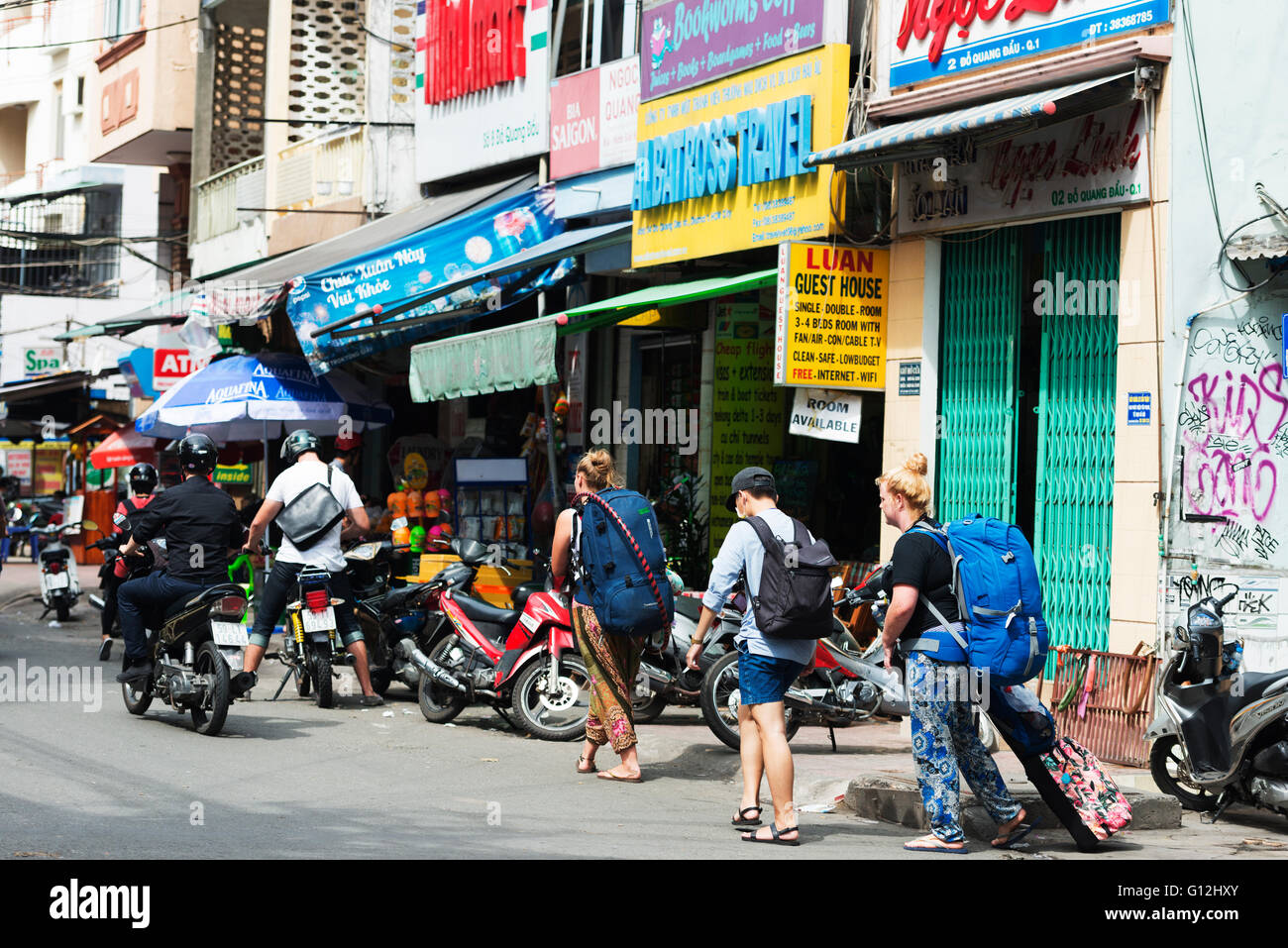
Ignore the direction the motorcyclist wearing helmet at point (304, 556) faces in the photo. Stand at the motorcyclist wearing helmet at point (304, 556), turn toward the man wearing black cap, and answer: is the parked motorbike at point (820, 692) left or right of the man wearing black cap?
left

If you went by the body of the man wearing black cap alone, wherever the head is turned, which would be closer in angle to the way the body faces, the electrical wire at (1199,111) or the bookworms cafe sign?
the bookworms cafe sign

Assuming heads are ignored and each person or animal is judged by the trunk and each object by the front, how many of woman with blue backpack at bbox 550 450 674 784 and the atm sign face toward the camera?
1

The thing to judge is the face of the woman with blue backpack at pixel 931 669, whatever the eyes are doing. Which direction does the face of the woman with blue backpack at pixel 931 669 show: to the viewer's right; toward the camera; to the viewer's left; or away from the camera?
to the viewer's left

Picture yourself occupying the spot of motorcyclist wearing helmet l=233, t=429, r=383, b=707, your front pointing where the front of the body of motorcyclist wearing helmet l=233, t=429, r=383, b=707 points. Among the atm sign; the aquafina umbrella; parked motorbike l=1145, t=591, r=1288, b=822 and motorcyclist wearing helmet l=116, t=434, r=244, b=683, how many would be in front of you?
2

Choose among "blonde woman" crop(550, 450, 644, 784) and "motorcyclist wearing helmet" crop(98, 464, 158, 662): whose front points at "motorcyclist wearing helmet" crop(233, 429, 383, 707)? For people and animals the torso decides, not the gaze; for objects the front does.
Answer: the blonde woman

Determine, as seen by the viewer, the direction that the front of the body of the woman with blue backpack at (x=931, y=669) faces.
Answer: to the viewer's left

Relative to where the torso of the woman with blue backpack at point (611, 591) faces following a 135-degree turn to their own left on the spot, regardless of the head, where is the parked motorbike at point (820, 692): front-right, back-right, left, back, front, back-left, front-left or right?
back-left

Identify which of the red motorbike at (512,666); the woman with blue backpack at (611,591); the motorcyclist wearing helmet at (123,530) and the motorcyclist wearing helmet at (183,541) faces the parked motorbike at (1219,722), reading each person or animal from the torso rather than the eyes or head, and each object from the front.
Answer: the red motorbike

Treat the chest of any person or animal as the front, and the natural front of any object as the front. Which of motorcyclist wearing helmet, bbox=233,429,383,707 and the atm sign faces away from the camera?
the motorcyclist wearing helmet

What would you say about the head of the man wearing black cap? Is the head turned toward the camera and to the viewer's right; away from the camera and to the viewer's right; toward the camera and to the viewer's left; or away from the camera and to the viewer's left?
away from the camera and to the viewer's left

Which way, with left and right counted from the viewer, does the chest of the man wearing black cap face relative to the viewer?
facing away from the viewer and to the left of the viewer

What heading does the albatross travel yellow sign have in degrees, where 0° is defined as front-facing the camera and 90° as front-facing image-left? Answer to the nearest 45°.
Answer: approximately 45°

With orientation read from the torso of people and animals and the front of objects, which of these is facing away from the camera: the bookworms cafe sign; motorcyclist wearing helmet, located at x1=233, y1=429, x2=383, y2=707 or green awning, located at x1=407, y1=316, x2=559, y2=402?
the motorcyclist wearing helmet
